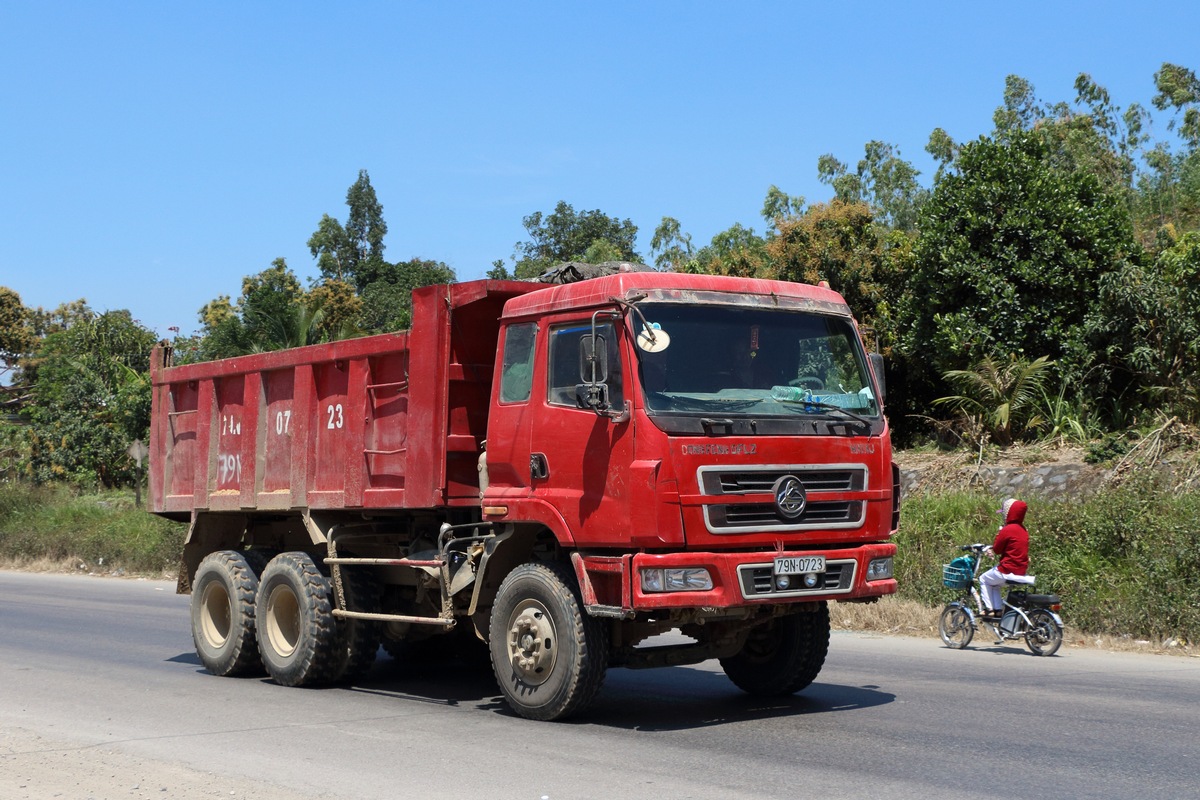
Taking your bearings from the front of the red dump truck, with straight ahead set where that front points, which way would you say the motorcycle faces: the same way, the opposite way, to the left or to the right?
the opposite way

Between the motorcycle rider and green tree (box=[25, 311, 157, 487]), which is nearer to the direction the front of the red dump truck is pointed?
the motorcycle rider

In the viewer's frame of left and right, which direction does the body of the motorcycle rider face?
facing away from the viewer and to the left of the viewer

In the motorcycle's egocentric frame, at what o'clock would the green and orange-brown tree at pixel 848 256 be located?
The green and orange-brown tree is roughly at 1 o'clock from the motorcycle.

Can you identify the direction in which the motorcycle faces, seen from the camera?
facing away from the viewer and to the left of the viewer

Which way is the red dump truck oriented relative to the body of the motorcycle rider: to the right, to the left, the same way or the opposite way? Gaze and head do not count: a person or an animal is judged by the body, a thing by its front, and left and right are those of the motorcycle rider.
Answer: the opposite way

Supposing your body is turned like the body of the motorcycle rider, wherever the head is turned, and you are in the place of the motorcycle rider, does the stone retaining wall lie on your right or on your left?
on your right

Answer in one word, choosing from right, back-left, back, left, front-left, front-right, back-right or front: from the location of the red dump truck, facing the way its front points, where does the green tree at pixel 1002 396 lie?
left

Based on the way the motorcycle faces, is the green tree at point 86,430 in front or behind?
in front

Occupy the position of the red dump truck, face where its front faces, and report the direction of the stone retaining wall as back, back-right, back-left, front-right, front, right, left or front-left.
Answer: left

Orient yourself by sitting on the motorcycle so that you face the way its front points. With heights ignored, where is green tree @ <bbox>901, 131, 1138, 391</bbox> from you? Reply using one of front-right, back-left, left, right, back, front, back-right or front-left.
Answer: front-right

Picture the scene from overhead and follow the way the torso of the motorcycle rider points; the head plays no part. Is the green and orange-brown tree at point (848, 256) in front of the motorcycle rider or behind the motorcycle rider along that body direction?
in front

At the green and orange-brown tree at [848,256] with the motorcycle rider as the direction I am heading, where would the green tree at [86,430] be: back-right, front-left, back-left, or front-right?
back-right
